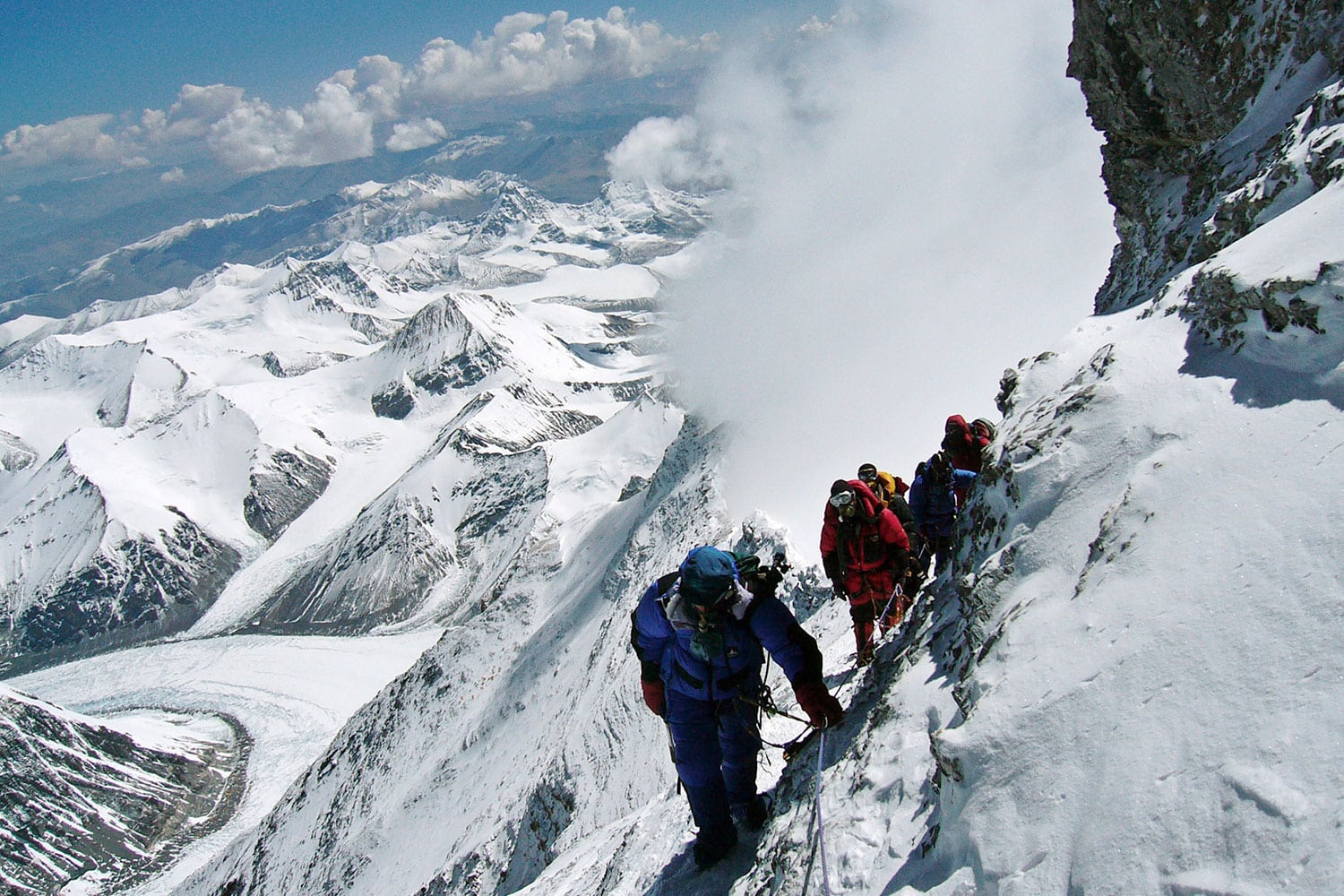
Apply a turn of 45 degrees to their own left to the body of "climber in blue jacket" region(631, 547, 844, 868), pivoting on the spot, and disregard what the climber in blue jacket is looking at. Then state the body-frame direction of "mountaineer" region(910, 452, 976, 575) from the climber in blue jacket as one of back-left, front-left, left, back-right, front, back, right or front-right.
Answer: left

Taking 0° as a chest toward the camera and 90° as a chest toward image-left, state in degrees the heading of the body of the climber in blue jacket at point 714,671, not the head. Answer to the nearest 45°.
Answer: approximately 0°

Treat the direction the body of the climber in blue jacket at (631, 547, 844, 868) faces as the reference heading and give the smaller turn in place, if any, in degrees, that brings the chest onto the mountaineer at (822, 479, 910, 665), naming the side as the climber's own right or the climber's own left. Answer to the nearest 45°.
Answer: approximately 135° to the climber's own left
